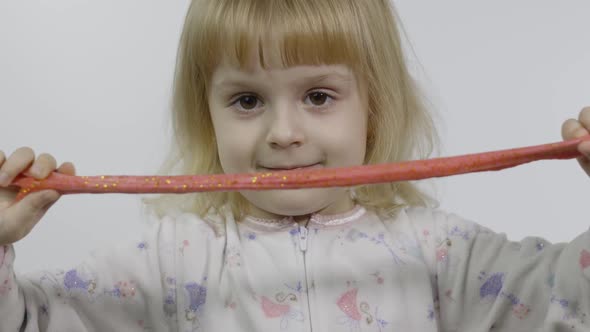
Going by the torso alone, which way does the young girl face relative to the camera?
toward the camera
